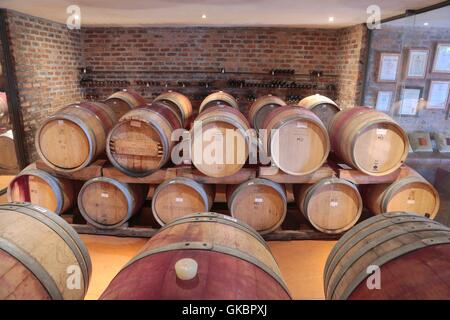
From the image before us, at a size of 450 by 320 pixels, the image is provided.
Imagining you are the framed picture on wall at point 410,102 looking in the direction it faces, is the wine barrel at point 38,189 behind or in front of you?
in front

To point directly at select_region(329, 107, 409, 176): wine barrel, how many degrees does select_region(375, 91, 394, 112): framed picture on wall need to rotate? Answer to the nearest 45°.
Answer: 0° — it already faces it

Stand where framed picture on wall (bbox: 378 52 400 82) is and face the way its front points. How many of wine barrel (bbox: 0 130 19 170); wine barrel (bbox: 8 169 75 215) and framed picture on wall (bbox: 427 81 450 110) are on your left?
1

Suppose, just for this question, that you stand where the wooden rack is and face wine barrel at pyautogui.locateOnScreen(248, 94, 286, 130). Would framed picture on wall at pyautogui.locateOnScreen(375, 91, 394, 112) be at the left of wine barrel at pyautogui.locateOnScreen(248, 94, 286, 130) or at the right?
right

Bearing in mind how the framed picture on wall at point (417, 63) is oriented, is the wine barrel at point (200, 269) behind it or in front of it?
in front

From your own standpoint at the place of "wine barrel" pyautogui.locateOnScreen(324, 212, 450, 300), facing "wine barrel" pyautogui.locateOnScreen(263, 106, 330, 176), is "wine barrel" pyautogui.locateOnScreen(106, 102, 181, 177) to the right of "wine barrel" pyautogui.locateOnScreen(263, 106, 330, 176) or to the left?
left
